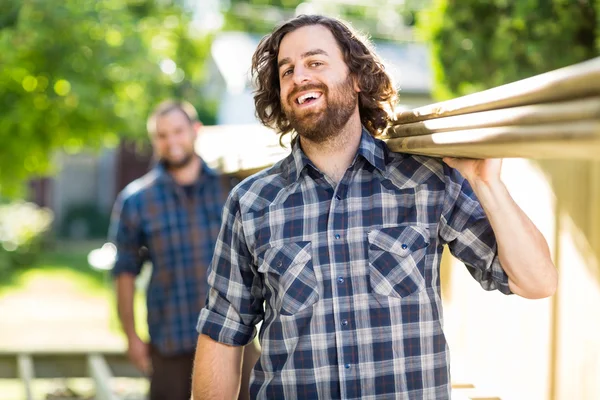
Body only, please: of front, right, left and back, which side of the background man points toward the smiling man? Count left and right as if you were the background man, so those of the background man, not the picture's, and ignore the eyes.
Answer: front

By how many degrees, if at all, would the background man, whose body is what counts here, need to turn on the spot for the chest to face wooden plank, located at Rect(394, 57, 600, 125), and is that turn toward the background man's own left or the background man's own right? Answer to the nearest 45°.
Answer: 0° — they already face it

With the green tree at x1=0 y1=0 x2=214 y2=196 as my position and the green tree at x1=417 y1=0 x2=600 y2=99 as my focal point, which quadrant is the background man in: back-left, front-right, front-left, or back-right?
front-right

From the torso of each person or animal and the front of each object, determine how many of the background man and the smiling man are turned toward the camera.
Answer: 2

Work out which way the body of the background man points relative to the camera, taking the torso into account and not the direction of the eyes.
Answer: toward the camera

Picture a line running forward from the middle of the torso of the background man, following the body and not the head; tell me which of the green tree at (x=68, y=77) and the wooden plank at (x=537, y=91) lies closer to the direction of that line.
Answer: the wooden plank

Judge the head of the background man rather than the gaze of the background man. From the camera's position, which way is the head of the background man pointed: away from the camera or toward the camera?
toward the camera

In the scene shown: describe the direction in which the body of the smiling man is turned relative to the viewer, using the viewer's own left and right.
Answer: facing the viewer

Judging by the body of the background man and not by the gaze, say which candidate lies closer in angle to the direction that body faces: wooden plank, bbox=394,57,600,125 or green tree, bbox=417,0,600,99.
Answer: the wooden plank

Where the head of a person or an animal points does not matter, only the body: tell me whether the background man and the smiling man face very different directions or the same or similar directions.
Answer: same or similar directions

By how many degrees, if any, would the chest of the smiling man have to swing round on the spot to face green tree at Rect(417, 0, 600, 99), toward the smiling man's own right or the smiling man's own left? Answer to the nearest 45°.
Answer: approximately 180°
